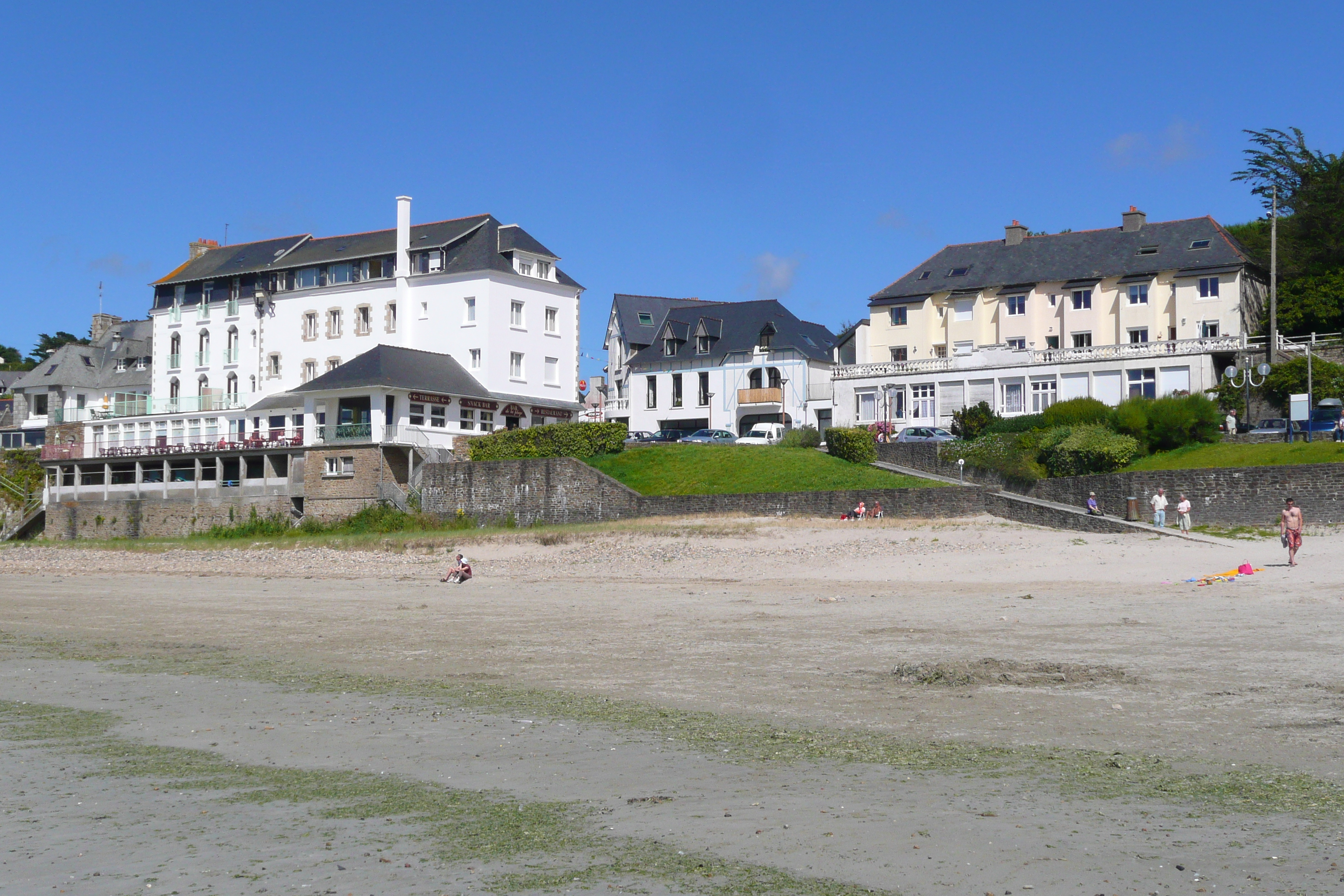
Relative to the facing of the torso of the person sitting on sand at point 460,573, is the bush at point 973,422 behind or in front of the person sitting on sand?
behind

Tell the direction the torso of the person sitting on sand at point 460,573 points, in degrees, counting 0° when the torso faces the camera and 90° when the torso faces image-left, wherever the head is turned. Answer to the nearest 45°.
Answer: approximately 45°

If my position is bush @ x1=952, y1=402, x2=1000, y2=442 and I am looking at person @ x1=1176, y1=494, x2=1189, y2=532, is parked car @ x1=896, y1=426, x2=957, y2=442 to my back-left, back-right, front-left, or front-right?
back-right

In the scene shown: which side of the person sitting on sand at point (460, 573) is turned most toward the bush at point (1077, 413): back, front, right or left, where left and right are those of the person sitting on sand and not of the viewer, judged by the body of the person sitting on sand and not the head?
back

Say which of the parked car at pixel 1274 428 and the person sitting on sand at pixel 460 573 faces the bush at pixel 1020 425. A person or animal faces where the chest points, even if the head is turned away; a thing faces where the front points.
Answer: the parked car

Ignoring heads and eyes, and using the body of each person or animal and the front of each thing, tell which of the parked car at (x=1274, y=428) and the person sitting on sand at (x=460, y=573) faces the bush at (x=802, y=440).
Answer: the parked car

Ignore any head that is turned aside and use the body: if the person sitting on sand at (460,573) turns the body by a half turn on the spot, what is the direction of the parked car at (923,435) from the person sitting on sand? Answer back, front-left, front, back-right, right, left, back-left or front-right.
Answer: front

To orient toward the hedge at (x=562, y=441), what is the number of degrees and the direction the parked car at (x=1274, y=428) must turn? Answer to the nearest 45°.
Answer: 0° — it already faces it

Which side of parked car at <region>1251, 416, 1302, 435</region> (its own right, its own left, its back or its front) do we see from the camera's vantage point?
left
